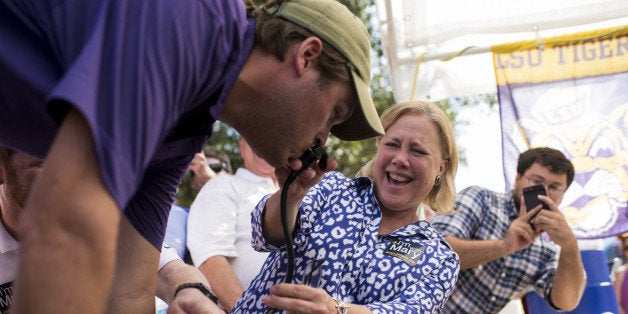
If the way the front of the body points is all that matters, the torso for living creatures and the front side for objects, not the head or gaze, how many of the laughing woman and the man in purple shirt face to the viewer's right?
1

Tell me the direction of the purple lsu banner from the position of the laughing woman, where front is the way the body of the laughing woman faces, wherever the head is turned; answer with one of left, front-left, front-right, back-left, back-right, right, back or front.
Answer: back

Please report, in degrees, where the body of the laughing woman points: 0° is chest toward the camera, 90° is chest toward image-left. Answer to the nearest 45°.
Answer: approximately 45°

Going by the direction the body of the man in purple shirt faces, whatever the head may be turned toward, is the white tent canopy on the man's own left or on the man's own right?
on the man's own left

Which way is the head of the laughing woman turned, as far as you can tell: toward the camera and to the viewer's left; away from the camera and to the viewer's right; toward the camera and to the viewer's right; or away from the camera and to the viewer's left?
toward the camera and to the viewer's left

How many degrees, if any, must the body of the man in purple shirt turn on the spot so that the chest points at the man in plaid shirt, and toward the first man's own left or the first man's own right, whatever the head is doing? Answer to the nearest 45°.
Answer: approximately 45° to the first man's own left

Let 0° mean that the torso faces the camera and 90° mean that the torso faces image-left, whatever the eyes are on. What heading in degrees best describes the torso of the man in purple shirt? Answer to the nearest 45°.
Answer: approximately 270°

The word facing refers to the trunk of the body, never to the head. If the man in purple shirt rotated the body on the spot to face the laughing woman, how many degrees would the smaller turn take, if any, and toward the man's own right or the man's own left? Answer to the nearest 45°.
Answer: approximately 45° to the man's own left

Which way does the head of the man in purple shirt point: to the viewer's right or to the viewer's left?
to the viewer's right
